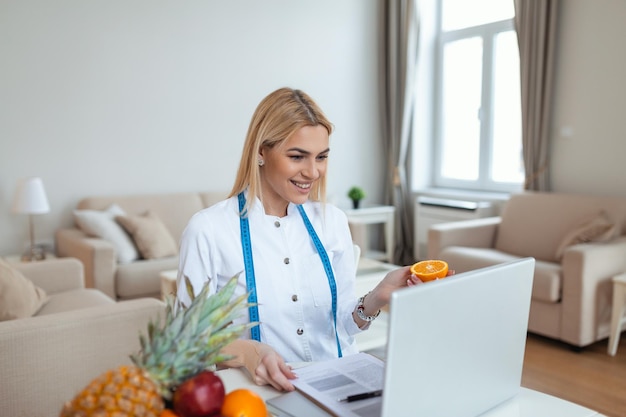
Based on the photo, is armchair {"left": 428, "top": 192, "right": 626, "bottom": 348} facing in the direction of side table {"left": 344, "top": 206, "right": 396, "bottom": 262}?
no

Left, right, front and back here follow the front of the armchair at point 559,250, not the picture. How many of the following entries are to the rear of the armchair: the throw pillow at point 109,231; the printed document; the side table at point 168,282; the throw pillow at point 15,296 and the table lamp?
0

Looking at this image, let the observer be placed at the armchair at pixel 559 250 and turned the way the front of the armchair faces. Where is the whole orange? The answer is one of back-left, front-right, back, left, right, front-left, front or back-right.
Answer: front-left

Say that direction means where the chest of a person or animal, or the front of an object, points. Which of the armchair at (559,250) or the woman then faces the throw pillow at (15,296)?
the armchair

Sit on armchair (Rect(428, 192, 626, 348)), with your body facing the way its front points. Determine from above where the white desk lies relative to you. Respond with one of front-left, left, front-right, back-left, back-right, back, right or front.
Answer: front-left

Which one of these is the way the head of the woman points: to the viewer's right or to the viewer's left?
to the viewer's right

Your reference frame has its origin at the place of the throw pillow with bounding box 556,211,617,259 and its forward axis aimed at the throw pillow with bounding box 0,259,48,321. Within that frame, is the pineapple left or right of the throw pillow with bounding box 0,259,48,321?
left

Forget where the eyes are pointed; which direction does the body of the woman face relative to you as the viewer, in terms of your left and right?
facing the viewer and to the right of the viewer

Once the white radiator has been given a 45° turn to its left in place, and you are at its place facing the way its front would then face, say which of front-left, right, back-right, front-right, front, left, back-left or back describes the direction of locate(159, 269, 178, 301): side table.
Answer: front-right

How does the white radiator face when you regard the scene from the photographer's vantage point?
facing the viewer and to the left of the viewer

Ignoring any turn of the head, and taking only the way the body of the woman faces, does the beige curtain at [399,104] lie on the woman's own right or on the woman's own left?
on the woman's own left

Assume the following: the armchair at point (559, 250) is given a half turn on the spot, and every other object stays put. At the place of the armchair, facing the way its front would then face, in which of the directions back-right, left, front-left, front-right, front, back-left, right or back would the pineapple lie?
back-right

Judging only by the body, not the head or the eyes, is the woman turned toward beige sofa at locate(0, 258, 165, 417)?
no

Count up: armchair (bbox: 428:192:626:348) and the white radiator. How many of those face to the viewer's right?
0

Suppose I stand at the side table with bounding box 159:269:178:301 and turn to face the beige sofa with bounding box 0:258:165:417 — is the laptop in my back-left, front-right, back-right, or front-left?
front-left

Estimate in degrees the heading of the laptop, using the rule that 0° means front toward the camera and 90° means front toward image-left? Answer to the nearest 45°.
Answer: approximately 135°

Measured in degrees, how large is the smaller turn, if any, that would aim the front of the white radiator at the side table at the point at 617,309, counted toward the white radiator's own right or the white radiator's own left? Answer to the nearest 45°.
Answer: approximately 90° to the white radiator's own left

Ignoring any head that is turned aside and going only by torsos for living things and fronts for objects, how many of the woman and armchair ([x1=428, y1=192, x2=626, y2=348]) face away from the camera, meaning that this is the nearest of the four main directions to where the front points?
0

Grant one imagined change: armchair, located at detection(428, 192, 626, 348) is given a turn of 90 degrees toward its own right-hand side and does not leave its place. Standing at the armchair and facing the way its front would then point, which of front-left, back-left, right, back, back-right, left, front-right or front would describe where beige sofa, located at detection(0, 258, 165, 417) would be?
left

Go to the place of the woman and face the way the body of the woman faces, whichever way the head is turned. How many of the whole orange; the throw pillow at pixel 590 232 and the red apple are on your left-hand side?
1
